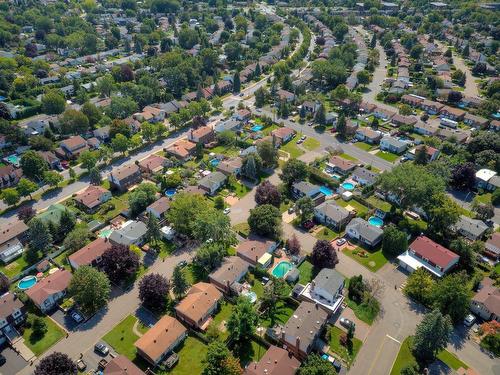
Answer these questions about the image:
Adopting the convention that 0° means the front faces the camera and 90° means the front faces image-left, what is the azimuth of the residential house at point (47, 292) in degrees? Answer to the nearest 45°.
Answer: approximately 315°

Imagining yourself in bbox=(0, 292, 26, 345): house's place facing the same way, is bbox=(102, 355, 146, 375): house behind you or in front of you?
in front

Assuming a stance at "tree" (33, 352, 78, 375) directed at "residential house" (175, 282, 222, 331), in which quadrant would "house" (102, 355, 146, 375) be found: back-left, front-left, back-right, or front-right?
front-right

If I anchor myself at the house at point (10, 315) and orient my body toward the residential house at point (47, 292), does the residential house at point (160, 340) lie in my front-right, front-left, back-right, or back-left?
front-right

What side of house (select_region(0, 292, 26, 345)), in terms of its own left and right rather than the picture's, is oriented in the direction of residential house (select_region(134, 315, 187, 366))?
front

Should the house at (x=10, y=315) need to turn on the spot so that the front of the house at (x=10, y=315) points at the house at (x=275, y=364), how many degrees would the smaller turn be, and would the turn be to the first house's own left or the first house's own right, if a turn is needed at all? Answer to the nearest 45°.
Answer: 0° — it already faces it

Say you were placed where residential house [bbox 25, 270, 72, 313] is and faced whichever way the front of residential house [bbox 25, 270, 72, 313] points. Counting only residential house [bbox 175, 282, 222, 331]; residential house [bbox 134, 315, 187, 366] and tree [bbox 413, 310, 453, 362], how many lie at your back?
0

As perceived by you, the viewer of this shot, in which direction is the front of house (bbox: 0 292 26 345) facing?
facing the viewer and to the right of the viewer

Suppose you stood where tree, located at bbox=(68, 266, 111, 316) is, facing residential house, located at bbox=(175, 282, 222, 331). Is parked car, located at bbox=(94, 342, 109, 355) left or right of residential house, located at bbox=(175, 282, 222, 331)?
right

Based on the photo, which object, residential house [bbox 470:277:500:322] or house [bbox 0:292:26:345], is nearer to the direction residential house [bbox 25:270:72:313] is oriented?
the residential house

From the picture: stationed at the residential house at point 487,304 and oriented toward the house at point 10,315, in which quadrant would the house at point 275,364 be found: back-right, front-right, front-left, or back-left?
front-left
